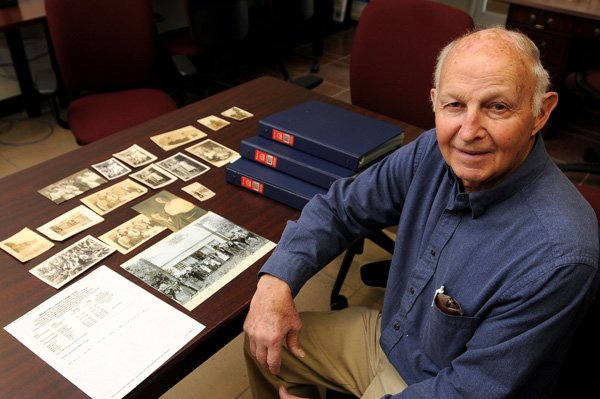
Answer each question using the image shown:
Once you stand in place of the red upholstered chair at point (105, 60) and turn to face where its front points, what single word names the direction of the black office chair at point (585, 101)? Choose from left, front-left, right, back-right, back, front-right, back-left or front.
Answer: front-left

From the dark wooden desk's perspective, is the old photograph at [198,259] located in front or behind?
in front

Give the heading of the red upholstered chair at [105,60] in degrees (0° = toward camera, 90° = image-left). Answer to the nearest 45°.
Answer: approximately 315°

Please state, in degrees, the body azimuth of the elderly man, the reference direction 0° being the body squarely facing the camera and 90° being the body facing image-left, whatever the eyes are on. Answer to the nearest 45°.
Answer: approximately 45°

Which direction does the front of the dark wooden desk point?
toward the camera

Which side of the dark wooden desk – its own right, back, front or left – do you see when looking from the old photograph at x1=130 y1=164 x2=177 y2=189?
front

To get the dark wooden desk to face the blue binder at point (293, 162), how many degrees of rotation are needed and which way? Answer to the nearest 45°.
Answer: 0° — it already faces it

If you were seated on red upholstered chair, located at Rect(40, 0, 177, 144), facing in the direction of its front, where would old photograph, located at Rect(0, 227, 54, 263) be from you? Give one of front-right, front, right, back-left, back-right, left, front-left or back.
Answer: front-right

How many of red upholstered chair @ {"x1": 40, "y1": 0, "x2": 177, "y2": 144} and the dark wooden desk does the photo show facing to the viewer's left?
0

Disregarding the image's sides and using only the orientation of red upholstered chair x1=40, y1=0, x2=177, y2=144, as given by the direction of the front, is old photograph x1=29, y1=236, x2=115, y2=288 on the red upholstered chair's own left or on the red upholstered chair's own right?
on the red upholstered chair's own right
